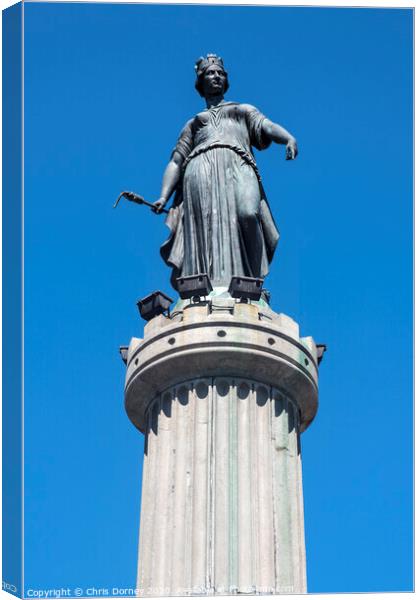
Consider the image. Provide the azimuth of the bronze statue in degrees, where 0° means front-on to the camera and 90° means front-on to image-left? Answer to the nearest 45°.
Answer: approximately 0°
